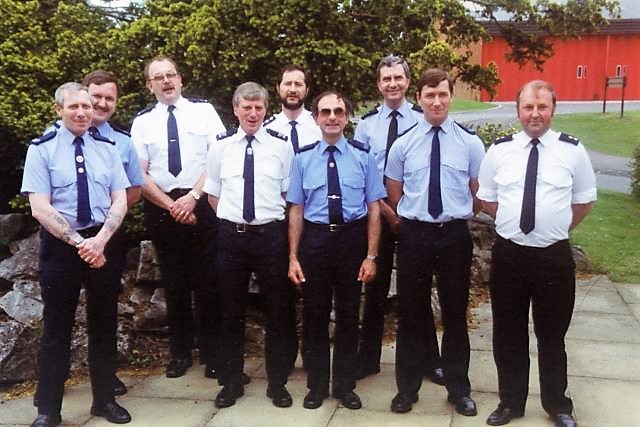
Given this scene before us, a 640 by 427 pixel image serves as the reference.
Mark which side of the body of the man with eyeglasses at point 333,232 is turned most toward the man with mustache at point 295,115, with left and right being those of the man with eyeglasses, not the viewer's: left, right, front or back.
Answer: back

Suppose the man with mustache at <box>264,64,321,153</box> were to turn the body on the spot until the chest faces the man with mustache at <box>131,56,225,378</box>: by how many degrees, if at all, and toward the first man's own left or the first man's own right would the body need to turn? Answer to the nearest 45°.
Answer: approximately 90° to the first man's own right

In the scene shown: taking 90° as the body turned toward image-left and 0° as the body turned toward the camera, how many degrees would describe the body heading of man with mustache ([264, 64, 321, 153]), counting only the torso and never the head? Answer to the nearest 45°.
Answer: approximately 0°

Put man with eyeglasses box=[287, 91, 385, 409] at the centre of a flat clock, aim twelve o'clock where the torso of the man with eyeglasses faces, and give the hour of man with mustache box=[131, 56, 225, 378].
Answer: The man with mustache is roughly at 4 o'clock from the man with eyeglasses.

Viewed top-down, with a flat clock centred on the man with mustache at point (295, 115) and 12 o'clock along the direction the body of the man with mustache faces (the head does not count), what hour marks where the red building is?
The red building is roughly at 7 o'clock from the man with mustache.

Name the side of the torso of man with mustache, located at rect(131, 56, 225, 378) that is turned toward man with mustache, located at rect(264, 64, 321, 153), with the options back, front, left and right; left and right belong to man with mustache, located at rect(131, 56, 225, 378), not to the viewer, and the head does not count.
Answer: left

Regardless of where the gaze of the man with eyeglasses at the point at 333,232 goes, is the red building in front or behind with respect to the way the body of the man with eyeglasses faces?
behind

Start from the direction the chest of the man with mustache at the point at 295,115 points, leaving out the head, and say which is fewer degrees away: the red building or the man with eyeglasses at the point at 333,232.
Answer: the man with eyeglasses

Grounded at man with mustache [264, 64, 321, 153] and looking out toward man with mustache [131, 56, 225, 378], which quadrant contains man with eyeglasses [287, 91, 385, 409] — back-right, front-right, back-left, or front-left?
back-left

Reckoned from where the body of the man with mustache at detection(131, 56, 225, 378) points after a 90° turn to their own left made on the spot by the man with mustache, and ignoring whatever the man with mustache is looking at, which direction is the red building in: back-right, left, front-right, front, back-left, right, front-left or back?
front-left
